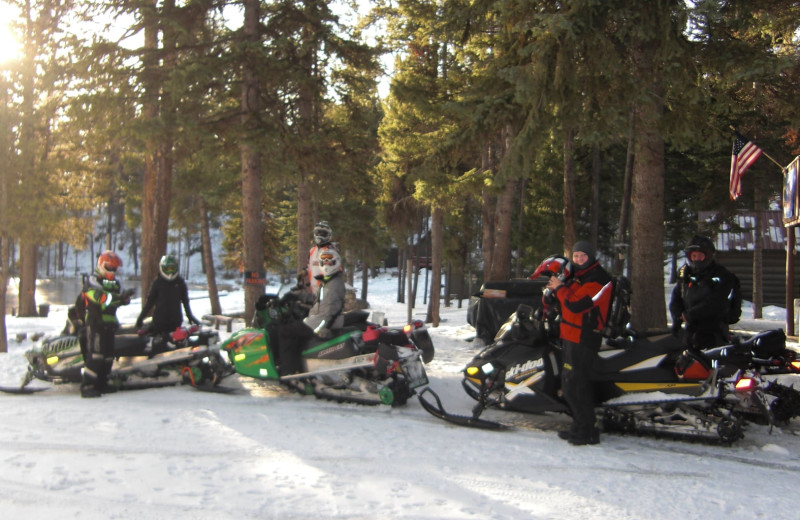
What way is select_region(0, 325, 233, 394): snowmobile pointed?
to the viewer's left

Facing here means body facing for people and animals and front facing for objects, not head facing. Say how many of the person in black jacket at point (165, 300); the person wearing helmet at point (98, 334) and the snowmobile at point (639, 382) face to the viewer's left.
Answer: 1

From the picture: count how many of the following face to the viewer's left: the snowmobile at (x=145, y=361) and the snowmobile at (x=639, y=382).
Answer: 2

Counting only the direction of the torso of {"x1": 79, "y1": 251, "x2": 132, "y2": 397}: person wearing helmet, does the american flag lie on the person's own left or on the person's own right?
on the person's own left

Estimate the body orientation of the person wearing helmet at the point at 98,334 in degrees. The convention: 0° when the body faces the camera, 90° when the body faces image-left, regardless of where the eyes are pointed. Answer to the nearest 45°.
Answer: approximately 315°

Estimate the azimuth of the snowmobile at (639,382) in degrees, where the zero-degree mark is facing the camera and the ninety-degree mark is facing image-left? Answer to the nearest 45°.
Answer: approximately 90°

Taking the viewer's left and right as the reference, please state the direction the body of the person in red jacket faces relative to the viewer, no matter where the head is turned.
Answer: facing the viewer and to the left of the viewer

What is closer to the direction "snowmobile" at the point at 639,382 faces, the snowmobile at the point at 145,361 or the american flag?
the snowmobile

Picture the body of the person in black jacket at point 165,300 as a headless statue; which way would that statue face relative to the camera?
toward the camera
